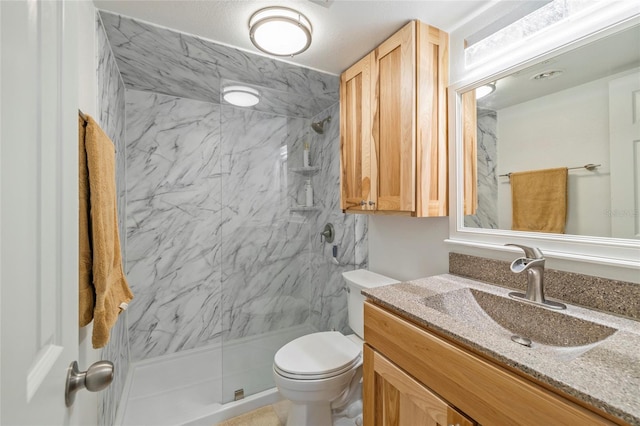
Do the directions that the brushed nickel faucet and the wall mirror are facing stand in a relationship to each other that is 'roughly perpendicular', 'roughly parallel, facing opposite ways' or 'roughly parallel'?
roughly parallel

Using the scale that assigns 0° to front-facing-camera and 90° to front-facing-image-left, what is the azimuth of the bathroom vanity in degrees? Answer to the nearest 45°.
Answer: approximately 45°

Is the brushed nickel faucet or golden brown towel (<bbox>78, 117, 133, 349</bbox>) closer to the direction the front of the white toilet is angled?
the golden brown towel

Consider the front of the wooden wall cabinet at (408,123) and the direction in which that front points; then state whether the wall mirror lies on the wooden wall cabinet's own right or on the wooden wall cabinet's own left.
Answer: on the wooden wall cabinet's own left

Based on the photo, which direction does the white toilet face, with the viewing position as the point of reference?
facing the viewer and to the left of the viewer

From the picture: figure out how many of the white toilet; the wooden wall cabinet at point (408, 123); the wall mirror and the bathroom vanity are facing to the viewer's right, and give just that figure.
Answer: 0

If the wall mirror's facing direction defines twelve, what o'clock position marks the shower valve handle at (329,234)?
The shower valve handle is roughly at 2 o'clock from the wall mirror.

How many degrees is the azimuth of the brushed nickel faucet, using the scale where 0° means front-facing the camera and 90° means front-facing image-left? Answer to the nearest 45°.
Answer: approximately 45°

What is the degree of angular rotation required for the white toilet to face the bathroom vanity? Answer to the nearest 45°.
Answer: approximately 90° to its left

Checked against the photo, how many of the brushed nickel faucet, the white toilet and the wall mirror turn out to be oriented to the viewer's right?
0

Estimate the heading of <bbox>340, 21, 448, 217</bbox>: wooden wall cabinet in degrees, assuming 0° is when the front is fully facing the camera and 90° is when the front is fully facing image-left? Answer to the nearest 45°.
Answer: approximately 45°
